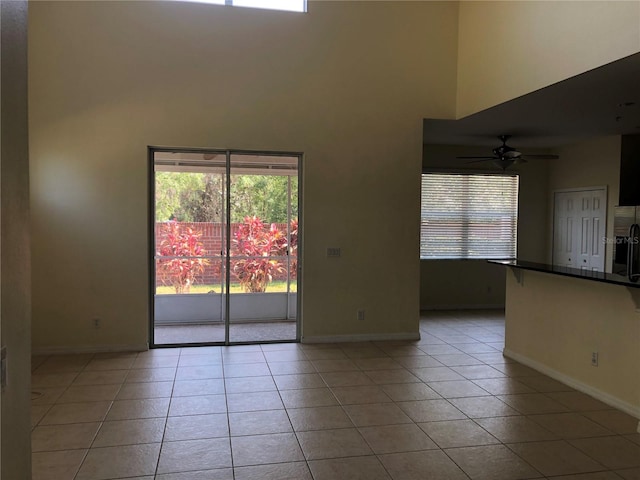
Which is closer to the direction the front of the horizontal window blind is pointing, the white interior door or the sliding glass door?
the sliding glass door

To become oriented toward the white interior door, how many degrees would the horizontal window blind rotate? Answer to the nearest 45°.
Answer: approximately 90° to its left

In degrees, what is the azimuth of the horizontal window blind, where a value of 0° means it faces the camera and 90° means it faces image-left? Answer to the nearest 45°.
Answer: approximately 0°

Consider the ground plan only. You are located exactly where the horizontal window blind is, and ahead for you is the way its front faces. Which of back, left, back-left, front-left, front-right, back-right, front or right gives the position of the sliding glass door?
front-right

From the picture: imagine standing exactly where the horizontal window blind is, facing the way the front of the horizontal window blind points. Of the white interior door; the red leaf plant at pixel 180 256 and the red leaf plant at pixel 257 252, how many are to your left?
1

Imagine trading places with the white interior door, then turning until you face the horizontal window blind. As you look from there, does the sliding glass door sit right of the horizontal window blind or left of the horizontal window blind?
left
